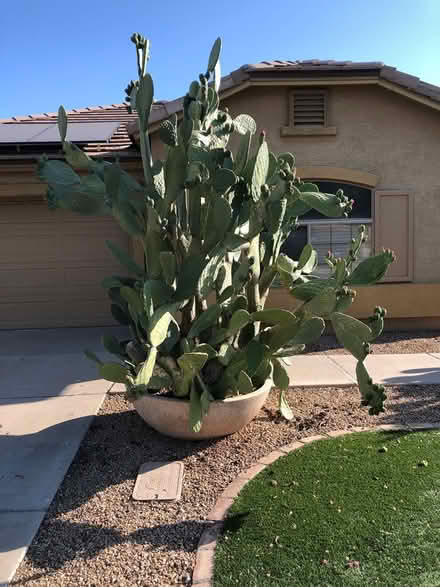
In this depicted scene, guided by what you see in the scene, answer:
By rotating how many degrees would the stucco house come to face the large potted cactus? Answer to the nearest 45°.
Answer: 0° — it already faces it

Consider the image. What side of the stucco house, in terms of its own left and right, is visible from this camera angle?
front

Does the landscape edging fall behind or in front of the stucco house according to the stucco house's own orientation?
in front

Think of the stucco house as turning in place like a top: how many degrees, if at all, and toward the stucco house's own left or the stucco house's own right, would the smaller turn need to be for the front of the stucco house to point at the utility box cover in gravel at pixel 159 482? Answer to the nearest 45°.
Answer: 0° — it already faces it

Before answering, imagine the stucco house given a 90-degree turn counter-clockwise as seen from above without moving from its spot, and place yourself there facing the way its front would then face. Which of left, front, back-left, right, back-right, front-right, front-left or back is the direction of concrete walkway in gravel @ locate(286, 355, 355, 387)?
right

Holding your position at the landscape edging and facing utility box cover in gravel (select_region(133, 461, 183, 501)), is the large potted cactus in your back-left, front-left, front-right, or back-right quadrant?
front-right

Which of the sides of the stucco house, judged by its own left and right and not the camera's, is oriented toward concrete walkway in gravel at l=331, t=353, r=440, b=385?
front
